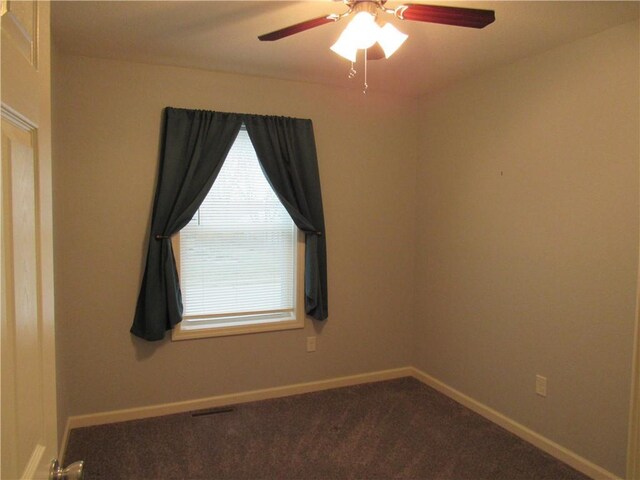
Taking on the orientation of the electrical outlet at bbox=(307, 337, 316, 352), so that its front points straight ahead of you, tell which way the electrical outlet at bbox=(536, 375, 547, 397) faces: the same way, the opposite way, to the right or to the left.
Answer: to the right

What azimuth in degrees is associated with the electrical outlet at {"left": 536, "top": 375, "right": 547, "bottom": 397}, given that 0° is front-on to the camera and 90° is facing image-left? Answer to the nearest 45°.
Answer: approximately 45°

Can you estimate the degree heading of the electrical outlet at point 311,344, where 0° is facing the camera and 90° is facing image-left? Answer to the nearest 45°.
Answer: approximately 0°

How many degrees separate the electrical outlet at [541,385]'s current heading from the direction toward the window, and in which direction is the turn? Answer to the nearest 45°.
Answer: approximately 45° to its right

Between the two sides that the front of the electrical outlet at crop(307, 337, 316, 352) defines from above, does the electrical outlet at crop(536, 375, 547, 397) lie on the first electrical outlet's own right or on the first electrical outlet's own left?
on the first electrical outlet's own left

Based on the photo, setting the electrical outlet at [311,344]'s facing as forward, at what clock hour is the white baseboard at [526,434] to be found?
The white baseboard is roughly at 10 o'clock from the electrical outlet.
